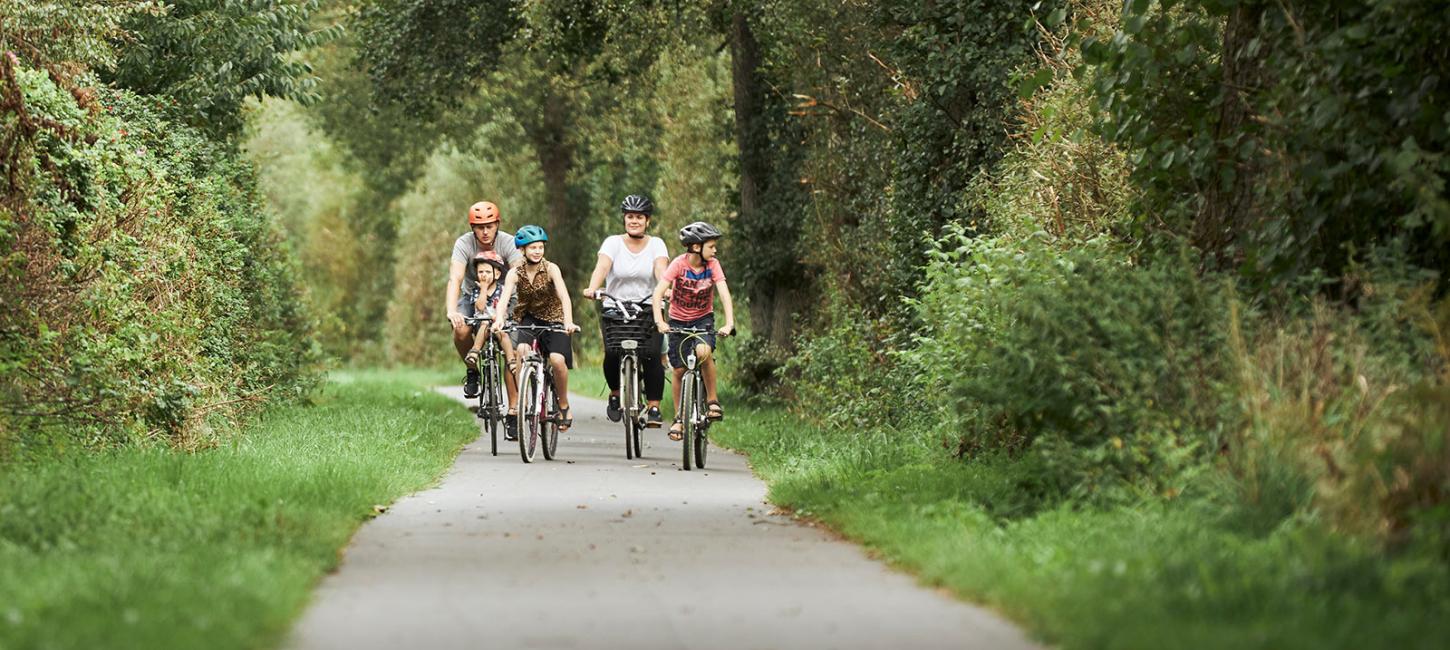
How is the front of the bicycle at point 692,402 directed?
toward the camera

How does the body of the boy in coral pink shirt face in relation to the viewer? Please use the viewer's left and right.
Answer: facing the viewer

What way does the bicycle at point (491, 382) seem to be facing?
toward the camera

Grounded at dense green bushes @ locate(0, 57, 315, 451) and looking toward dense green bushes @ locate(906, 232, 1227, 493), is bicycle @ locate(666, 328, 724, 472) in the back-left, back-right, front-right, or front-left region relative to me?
front-left

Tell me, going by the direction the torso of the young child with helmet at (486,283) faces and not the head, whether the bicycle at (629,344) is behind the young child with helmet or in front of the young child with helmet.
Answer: in front

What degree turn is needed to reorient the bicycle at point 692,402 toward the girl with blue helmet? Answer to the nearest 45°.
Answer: approximately 135° to its right

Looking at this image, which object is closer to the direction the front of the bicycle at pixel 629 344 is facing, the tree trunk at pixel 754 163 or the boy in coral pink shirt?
the boy in coral pink shirt

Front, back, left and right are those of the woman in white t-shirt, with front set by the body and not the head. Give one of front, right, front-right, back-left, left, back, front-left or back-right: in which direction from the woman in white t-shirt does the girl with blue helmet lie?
right

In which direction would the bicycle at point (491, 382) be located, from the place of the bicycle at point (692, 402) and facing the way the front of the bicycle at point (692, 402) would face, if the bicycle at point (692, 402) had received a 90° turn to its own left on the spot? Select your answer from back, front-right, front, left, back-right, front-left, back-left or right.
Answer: back-left

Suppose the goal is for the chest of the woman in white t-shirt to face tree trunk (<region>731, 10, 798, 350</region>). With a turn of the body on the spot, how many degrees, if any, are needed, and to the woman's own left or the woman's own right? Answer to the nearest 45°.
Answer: approximately 180°
